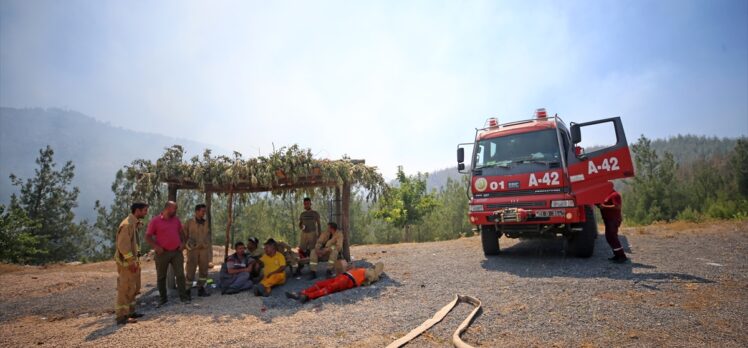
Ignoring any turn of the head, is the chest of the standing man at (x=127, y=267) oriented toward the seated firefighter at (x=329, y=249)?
yes

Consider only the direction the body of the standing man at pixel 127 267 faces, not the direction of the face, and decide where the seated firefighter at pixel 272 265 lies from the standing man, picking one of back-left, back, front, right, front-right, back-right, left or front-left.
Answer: front

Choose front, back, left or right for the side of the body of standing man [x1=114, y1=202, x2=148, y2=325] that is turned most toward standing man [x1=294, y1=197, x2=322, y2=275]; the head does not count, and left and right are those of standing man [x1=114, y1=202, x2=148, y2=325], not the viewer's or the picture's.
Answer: left

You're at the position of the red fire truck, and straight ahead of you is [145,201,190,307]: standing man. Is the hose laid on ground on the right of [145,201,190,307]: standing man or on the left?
left

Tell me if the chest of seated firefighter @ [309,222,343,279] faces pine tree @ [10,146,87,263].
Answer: no

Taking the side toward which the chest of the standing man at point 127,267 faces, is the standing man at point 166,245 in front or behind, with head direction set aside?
in front

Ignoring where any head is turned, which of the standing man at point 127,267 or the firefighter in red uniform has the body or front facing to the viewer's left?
the firefighter in red uniform

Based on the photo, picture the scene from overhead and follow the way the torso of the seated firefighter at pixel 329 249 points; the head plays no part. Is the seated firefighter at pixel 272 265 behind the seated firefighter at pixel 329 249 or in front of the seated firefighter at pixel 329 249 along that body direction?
in front

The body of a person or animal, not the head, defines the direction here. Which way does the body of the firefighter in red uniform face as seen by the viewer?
to the viewer's left

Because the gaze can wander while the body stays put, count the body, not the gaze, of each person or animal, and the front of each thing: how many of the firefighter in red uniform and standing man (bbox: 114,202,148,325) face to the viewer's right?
1

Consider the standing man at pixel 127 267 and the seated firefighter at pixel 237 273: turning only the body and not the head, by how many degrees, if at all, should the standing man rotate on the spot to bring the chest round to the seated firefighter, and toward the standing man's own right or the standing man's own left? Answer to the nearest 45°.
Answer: approximately 45° to the standing man's own left

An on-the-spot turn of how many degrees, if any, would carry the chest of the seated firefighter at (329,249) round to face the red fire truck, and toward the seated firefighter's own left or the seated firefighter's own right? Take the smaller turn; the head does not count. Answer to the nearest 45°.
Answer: approximately 135° to the seated firefighter's own left

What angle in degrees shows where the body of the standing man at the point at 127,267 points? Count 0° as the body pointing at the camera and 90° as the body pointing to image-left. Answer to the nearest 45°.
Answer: approximately 270°

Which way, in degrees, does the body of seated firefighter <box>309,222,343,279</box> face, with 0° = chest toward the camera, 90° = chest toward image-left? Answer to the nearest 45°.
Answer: approximately 45°

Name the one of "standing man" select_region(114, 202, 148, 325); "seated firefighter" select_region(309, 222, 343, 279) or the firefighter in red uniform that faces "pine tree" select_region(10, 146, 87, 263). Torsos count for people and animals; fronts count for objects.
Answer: the firefighter in red uniform
